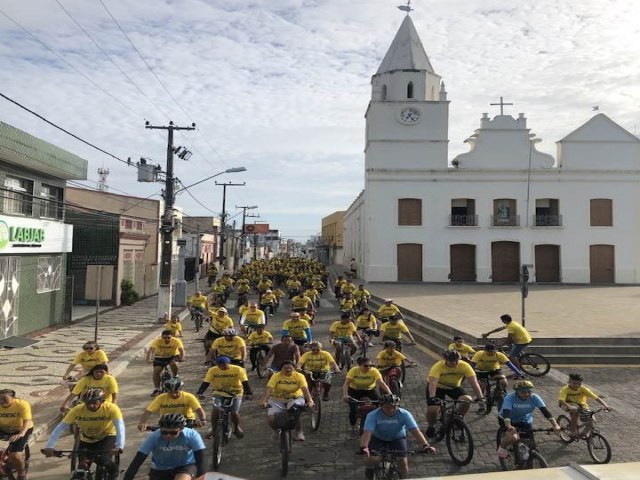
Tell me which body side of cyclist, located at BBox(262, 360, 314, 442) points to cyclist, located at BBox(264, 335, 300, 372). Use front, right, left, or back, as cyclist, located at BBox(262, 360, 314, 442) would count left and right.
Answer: back

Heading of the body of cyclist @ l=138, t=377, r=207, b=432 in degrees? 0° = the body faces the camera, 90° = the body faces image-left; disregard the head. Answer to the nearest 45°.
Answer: approximately 0°

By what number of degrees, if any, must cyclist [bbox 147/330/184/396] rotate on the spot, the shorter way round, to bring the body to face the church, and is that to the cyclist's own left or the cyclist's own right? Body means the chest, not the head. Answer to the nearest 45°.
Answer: approximately 135° to the cyclist's own left

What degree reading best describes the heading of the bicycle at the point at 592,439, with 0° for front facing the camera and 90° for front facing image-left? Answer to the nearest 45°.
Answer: approximately 315°

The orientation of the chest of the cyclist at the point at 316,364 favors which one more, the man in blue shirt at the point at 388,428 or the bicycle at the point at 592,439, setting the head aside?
the man in blue shirt

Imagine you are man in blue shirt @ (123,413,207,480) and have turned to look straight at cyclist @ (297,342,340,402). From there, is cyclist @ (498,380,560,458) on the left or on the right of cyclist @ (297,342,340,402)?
right
